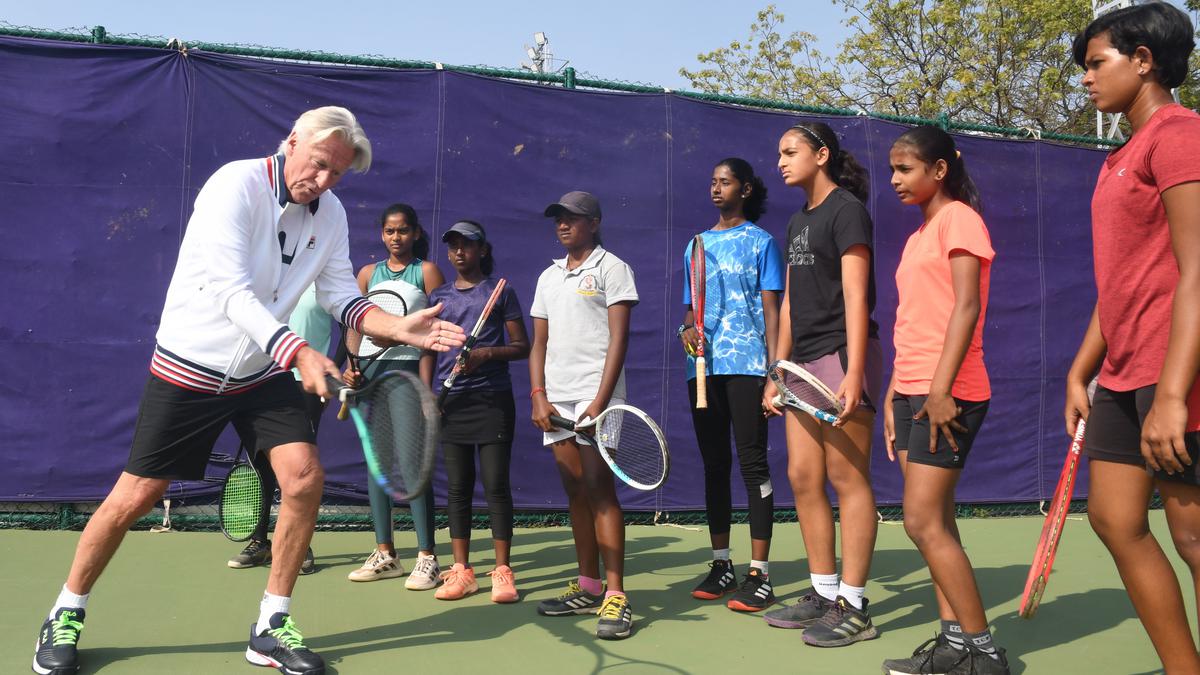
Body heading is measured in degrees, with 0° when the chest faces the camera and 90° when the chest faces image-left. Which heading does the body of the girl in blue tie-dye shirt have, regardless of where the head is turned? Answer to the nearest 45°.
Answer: approximately 45°

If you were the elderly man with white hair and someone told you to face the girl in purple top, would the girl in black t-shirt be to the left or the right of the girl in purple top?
right

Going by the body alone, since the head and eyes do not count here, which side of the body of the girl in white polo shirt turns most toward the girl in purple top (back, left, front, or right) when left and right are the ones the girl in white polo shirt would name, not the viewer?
right

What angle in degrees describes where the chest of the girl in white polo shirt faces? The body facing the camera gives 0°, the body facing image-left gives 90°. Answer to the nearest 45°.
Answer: approximately 45°

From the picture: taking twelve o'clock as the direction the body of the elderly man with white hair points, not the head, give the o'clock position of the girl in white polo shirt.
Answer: The girl in white polo shirt is roughly at 10 o'clock from the elderly man with white hair.

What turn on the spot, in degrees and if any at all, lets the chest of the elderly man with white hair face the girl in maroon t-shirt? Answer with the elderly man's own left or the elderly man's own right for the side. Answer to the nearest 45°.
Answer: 0° — they already face them

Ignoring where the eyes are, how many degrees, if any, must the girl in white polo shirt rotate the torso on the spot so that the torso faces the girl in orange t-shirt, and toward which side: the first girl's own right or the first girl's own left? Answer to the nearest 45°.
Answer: approximately 90° to the first girl's own left

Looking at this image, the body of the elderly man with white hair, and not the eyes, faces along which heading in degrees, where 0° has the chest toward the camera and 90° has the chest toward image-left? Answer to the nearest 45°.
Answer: approximately 315°

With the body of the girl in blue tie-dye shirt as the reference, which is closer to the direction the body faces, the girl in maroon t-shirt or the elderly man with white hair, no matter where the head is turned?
the elderly man with white hair

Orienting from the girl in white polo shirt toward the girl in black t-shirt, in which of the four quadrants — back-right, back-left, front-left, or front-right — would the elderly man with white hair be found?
back-right

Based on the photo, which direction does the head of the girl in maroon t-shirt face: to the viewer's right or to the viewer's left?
to the viewer's left

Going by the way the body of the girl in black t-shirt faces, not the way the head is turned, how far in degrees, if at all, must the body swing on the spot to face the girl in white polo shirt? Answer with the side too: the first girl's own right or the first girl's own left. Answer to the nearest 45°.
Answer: approximately 45° to the first girl's own right
